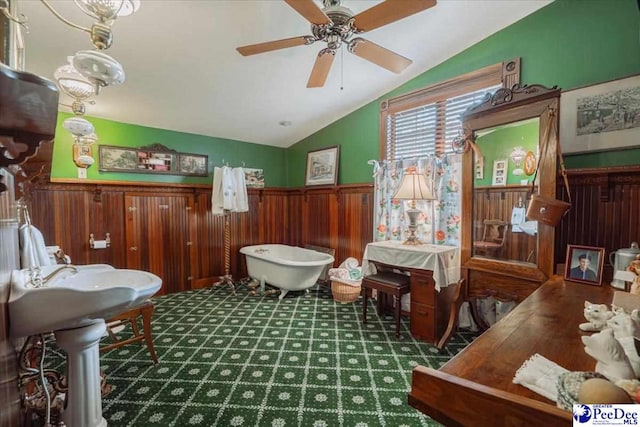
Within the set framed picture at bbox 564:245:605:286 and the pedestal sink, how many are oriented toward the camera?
1

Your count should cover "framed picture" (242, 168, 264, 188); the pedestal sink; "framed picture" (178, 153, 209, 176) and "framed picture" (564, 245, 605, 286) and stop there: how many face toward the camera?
3

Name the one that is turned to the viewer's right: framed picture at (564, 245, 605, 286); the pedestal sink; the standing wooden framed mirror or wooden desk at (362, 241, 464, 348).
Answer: the pedestal sink

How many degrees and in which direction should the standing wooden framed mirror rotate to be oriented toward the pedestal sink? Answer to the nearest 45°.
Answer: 0° — it already faces it

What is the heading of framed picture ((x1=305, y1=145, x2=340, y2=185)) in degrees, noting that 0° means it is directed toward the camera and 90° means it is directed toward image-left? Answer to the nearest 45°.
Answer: approximately 45°

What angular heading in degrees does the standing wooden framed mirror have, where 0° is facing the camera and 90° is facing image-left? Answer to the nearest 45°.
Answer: approximately 45°
